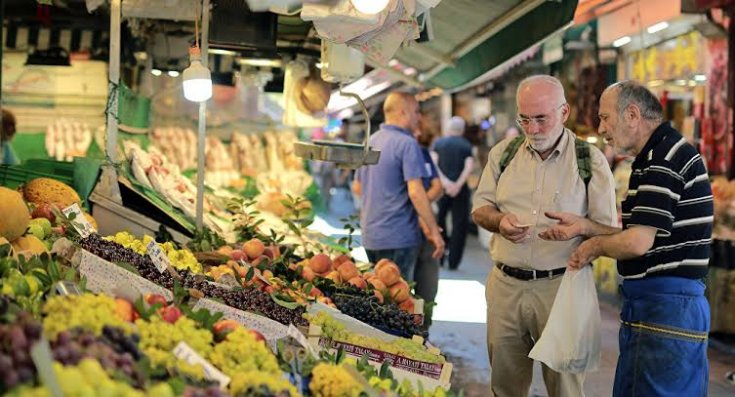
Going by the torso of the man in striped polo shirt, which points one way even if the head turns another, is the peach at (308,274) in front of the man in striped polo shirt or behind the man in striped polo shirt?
in front

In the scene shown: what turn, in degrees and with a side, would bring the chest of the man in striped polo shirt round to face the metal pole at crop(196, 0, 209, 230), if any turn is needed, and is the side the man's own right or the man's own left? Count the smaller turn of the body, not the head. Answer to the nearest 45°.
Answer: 0° — they already face it

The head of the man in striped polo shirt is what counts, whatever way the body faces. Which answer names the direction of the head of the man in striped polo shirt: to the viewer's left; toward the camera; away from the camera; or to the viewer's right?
to the viewer's left

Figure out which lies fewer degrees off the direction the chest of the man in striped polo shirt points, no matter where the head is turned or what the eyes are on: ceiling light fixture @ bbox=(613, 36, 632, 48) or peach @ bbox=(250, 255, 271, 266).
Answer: the peach

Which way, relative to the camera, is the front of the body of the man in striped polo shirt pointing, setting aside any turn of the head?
to the viewer's left

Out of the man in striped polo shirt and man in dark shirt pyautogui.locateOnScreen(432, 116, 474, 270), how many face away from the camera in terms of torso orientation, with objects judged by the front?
1

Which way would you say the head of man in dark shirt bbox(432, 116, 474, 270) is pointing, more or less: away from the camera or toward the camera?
away from the camera

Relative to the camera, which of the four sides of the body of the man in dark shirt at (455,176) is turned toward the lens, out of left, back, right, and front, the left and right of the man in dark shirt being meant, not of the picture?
back

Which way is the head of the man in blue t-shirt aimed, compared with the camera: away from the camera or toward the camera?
away from the camera

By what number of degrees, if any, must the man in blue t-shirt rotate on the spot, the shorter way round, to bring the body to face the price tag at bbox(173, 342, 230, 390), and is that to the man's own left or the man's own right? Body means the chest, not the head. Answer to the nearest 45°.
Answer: approximately 135° to the man's own right
